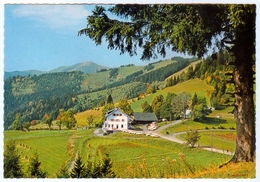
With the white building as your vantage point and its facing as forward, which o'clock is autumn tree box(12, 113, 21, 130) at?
The autumn tree is roughly at 3 o'clock from the white building.

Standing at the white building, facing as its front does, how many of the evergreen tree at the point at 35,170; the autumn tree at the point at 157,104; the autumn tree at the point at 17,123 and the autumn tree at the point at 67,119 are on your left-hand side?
1

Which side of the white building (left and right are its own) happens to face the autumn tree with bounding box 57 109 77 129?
right

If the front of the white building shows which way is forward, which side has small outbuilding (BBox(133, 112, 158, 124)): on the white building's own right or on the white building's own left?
on the white building's own left

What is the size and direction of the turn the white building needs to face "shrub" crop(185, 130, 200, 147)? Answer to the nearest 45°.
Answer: approximately 90° to its left

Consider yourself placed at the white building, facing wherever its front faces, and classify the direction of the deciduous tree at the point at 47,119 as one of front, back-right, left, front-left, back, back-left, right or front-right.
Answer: right

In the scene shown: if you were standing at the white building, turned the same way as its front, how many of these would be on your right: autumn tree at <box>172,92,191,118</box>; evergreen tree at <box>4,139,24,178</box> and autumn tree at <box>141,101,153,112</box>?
1

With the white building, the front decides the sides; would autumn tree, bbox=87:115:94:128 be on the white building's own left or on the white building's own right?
on the white building's own right

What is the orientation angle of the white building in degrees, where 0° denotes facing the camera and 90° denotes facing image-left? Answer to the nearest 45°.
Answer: approximately 0°

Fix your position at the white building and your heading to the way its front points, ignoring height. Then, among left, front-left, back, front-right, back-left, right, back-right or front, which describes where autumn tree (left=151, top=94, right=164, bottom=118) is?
left

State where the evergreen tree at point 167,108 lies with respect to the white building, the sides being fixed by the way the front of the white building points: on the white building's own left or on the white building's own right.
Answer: on the white building's own left

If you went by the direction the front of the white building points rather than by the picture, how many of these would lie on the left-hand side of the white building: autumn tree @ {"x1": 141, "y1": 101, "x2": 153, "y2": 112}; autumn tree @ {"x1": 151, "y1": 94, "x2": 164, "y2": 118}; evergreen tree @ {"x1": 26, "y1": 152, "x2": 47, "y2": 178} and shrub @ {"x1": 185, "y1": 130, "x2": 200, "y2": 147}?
3
